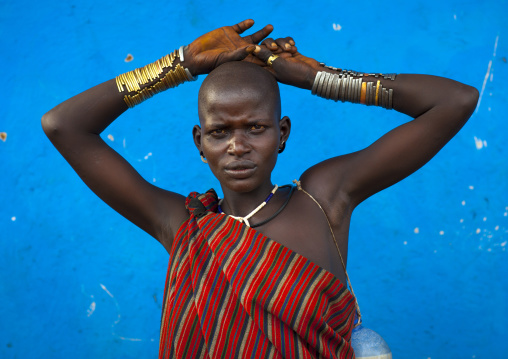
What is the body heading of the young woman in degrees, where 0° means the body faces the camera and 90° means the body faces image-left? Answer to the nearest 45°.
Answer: approximately 0°
